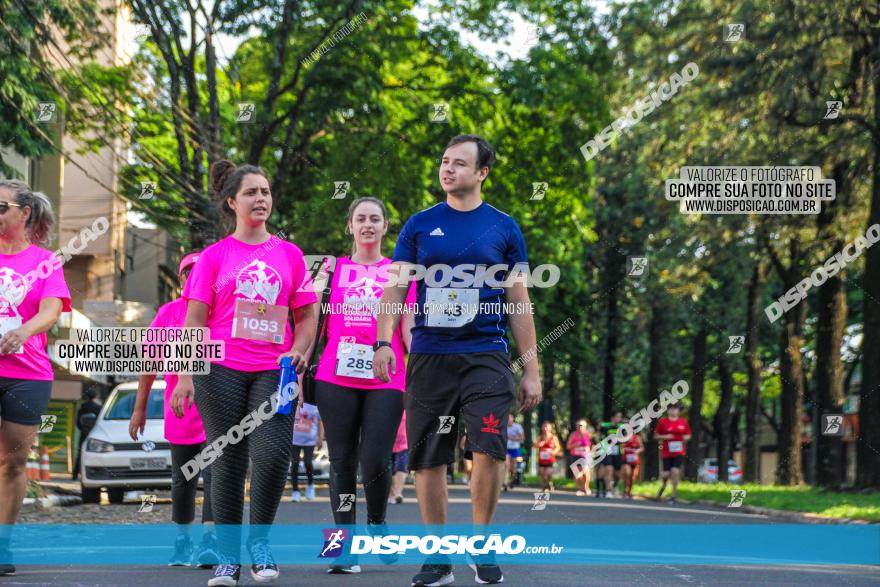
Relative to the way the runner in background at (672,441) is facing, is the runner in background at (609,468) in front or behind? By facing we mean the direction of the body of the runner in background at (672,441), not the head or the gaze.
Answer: behind

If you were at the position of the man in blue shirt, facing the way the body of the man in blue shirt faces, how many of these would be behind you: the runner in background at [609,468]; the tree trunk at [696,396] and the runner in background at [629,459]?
3

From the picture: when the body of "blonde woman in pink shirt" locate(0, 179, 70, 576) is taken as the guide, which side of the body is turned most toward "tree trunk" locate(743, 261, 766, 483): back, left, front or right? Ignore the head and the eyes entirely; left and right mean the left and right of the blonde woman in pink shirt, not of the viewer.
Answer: back

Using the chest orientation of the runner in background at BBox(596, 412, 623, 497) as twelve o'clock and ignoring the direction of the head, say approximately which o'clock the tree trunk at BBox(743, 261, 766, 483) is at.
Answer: The tree trunk is roughly at 7 o'clock from the runner in background.

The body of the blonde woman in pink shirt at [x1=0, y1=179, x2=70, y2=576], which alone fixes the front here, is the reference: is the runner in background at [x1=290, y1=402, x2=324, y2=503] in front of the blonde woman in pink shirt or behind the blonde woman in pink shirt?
behind

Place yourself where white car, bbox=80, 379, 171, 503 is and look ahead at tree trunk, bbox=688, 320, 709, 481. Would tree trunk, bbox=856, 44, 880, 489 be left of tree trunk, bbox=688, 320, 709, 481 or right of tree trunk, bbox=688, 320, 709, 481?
right

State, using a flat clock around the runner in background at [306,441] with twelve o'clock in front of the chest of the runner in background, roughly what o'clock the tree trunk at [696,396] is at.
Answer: The tree trunk is roughly at 7 o'clock from the runner in background.

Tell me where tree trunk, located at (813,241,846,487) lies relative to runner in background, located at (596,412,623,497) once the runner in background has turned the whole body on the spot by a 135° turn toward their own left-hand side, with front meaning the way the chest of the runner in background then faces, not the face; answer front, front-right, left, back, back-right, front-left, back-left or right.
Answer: front-right

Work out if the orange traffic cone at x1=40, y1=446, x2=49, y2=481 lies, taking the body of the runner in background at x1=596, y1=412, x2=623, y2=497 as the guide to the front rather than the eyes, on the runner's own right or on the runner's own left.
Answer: on the runner's own right
